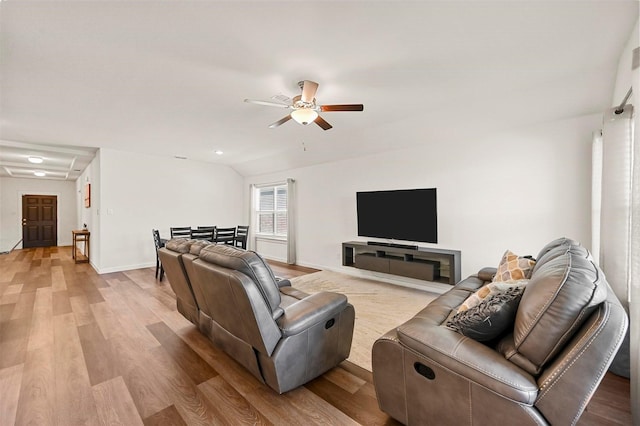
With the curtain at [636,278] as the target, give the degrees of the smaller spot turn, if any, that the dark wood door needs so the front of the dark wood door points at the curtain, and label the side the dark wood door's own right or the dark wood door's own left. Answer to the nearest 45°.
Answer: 0° — it already faces it

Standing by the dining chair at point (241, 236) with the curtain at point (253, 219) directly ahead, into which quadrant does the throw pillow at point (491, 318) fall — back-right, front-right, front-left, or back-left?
back-right

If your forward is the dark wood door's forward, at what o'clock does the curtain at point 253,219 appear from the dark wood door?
The curtain is roughly at 11 o'clock from the dark wood door.

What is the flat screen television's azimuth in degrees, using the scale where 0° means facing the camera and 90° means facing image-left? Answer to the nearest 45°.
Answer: approximately 45°

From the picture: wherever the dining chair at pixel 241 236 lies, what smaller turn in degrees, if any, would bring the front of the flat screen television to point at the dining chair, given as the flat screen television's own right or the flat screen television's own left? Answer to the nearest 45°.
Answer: approximately 45° to the flat screen television's own right

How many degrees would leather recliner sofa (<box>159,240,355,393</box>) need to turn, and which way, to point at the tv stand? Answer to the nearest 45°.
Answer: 0° — it already faces it

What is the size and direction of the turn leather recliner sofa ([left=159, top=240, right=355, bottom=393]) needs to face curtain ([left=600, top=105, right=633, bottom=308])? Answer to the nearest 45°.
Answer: approximately 45° to its right

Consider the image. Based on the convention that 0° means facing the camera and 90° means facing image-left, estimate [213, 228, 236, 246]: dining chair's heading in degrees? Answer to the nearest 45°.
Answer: approximately 180°

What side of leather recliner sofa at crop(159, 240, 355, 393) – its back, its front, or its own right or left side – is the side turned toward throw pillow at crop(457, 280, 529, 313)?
right
